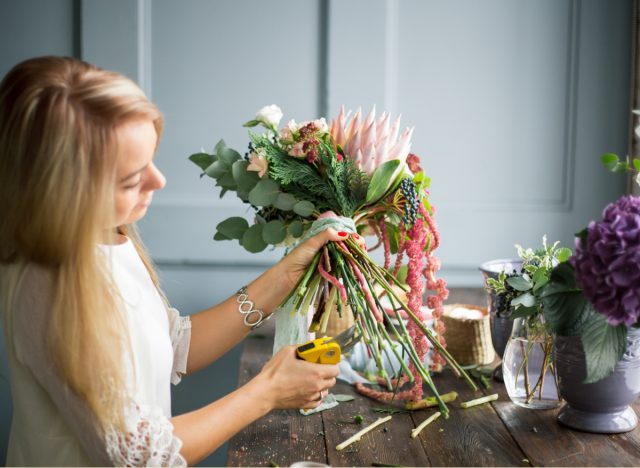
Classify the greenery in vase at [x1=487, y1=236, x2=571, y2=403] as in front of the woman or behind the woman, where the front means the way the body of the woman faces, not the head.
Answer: in front

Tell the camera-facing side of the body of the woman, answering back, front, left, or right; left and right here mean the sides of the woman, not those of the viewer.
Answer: right

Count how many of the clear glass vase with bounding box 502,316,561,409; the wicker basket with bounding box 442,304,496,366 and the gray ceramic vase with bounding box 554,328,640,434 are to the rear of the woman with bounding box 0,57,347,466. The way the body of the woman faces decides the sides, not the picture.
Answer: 0

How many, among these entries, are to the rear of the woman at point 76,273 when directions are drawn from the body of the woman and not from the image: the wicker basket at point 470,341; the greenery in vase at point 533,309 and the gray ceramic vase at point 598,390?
0

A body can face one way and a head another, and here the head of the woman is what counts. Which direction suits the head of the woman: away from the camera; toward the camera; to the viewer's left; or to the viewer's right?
to the viewer's right

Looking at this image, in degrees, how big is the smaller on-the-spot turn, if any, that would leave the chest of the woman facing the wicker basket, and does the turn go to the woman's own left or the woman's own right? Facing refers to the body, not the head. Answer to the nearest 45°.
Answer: approximately 45° to the woman's own left

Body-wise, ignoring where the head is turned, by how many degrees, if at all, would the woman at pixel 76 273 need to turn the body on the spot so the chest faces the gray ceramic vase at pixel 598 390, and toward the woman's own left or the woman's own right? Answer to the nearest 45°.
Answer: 0° — they already face it

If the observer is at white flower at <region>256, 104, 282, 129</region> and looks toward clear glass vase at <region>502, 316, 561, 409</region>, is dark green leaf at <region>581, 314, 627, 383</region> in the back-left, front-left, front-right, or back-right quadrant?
front-right

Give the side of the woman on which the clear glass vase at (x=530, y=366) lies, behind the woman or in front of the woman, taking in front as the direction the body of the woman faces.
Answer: in front
